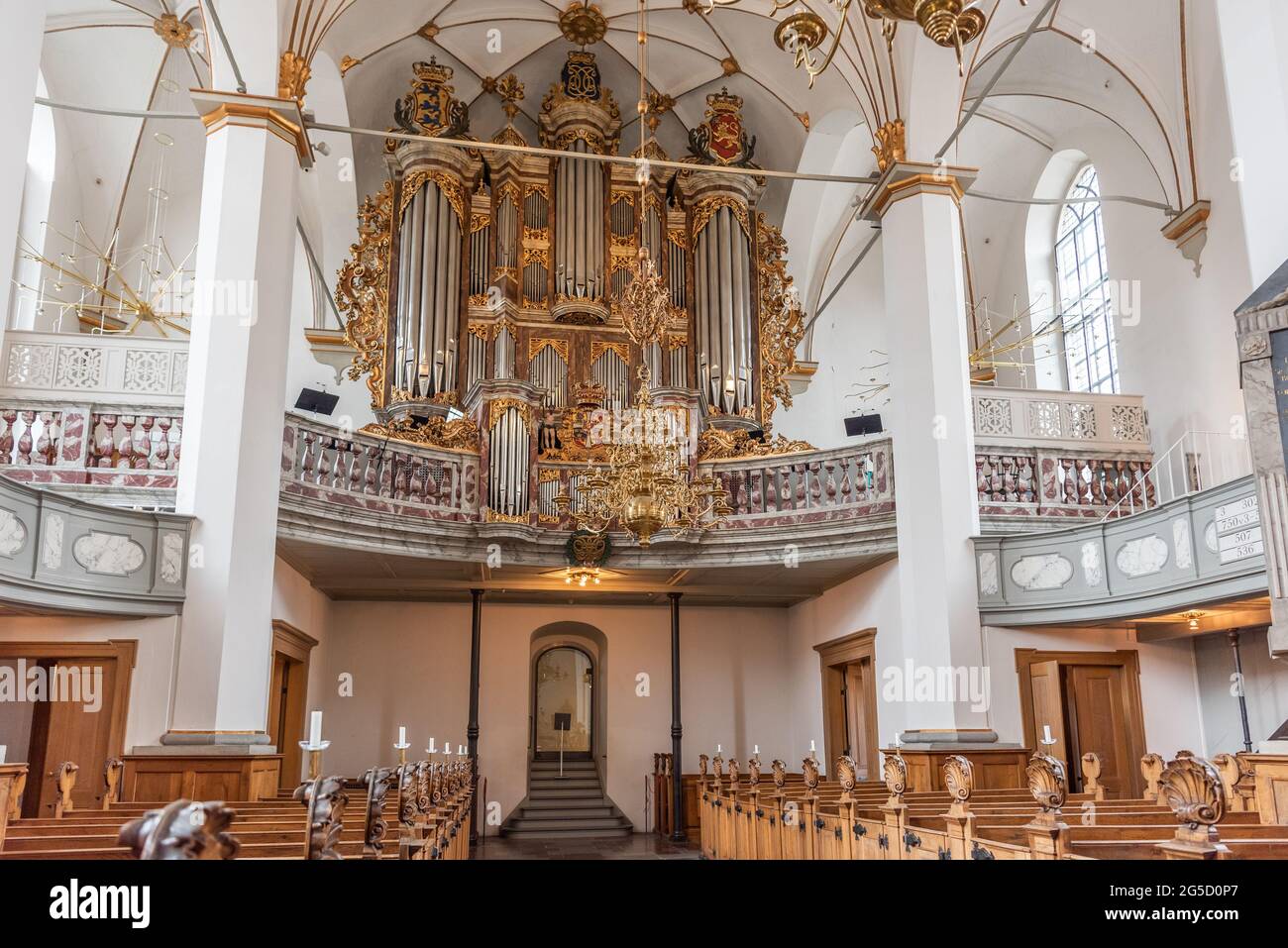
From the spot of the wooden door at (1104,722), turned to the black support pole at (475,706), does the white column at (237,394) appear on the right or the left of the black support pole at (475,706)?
left

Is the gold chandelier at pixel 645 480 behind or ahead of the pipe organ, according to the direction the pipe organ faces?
ahead

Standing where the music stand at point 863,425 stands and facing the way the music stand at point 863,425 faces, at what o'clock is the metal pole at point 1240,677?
The metal pole is roughly at 10 o'clock from the music stand.

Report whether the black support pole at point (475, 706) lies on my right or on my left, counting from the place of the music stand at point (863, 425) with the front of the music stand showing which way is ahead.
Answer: on my right

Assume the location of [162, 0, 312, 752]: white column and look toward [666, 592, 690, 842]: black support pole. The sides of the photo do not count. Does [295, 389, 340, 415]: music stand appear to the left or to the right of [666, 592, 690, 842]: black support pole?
left

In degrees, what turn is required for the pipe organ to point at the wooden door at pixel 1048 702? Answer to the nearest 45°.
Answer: approximately 45° to its left

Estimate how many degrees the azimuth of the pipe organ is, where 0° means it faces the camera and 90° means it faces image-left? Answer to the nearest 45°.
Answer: approximately 0°

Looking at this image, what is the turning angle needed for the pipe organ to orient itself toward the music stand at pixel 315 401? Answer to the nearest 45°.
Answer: approximately 90° to its right
